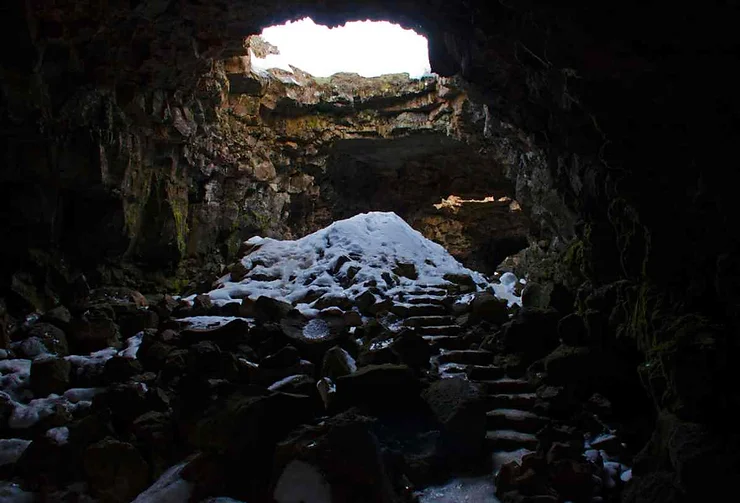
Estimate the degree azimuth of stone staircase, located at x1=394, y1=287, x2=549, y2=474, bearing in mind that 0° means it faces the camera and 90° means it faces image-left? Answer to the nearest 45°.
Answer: approximately 0°

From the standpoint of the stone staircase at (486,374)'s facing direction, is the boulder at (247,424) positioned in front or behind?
in front

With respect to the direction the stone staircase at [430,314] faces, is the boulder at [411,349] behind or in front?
in front

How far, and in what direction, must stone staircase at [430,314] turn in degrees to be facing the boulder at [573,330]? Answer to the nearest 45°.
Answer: approximately 45° to its left

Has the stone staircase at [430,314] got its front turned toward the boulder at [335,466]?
yes

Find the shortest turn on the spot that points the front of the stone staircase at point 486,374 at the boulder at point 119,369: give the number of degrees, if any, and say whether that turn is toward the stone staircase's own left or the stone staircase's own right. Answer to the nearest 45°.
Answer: approximately 90° to the stone staircase's own right

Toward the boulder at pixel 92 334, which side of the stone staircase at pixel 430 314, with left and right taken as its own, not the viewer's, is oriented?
right
